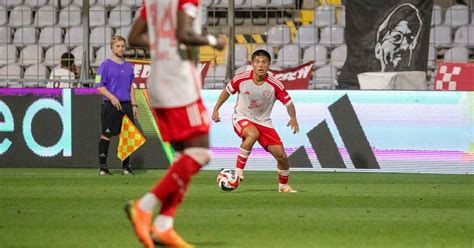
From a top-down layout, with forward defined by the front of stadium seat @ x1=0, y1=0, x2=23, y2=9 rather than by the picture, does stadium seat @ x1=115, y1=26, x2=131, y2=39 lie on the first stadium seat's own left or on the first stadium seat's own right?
on the first stadium seat's own left

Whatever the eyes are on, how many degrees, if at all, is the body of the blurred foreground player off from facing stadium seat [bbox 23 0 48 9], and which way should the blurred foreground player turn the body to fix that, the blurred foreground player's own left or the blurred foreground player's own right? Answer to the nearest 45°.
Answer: approximately 45° to the blurred foreground player's own left

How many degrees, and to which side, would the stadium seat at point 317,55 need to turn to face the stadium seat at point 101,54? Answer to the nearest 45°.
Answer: approximately 90° to its right

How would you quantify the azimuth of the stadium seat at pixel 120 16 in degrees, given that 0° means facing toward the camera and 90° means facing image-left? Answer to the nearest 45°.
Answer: approximately 0°

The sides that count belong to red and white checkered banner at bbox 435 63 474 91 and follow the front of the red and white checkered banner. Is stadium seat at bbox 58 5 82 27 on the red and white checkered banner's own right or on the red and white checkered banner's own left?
on the red and white checkered banner's own right

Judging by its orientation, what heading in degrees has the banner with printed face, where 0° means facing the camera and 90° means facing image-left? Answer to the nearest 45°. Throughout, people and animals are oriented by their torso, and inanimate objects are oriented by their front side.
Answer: approximately 0°
